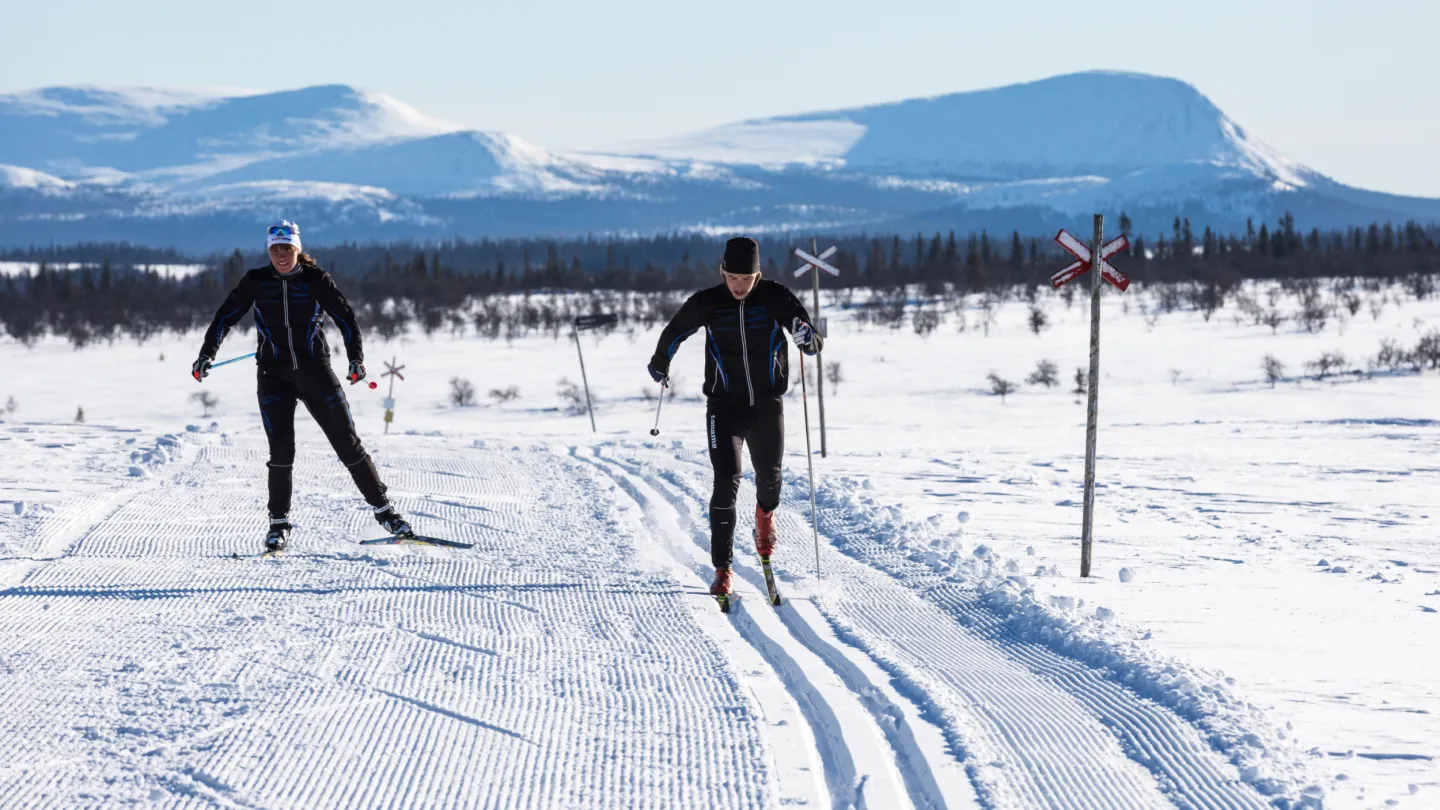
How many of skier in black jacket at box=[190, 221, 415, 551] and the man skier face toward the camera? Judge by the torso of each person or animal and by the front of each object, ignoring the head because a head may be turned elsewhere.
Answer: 2

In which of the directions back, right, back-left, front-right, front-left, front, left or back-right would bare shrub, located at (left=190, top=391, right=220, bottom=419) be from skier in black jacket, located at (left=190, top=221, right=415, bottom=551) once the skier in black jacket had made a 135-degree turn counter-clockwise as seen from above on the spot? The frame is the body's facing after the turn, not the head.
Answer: front-left

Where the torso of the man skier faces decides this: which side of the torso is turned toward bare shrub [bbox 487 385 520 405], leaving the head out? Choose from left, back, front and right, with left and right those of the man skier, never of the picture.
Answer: back

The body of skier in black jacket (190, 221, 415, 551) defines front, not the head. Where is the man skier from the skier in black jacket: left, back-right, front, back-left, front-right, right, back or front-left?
front-left

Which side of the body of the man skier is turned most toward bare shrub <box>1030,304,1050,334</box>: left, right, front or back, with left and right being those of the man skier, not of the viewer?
back

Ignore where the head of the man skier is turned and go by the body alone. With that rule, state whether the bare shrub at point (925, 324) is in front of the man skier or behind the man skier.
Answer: behind

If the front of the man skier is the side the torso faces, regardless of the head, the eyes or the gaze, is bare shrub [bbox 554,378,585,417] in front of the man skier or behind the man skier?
behind

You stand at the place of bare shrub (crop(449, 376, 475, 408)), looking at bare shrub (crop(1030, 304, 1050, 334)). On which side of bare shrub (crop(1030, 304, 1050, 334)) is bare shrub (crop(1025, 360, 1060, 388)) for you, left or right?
right

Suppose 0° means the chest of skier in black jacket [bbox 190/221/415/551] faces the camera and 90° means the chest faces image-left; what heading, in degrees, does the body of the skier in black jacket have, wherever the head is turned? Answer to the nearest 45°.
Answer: approximately 0°
